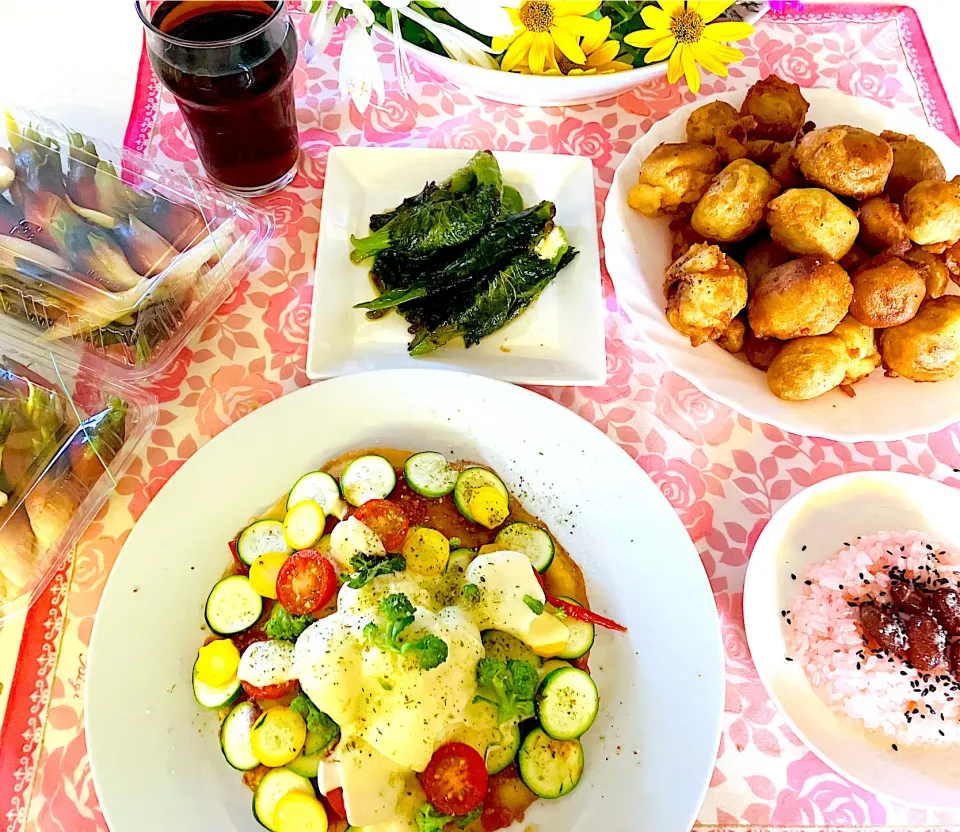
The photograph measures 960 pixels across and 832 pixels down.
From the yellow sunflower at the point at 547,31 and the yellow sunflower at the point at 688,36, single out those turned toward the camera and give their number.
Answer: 2

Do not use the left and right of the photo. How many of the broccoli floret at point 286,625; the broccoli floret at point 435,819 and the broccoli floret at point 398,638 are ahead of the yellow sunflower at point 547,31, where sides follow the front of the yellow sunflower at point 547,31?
3

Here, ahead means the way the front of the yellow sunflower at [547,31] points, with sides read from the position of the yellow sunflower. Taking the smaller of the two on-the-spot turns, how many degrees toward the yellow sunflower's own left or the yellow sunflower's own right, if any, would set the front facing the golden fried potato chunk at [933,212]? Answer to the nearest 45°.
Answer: approximately 45° to the yellow sunflower's own left

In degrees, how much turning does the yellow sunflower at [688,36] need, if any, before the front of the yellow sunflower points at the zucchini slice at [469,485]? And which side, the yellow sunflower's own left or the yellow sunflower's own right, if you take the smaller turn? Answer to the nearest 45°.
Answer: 0° — it already faces it

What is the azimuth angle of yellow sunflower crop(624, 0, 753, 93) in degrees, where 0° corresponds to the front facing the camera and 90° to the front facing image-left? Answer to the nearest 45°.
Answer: approximately 0°

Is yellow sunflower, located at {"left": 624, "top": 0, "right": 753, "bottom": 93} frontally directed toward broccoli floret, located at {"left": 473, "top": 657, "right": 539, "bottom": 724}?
yes

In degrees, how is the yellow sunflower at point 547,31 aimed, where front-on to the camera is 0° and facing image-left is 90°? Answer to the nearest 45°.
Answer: approximately 0°

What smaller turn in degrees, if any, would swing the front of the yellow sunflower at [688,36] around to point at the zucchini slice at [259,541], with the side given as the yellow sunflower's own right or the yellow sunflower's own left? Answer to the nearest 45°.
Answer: approximately 45° to the yellow sunflower's own right
